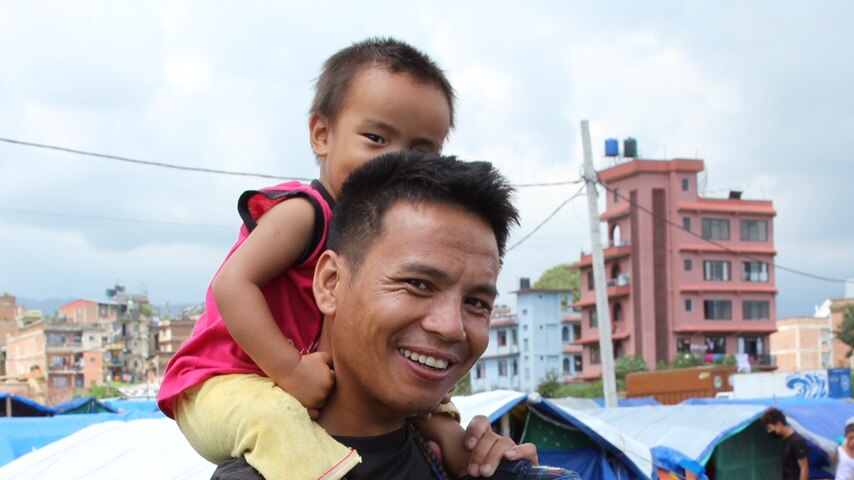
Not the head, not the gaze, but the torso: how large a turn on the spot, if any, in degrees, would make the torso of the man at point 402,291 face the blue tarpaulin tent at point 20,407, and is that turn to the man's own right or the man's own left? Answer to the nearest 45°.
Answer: approximately 135° to the man's own left

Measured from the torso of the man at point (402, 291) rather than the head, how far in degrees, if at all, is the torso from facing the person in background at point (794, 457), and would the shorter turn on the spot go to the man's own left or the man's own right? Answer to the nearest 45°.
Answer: approximately 90° to the man's own left

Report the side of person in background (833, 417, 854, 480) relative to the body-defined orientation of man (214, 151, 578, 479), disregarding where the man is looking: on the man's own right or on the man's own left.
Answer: on the man's own left

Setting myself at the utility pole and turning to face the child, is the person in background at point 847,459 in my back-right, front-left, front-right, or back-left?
front-left

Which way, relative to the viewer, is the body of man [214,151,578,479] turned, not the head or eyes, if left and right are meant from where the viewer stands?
facing the viewer and to the right of the viewer

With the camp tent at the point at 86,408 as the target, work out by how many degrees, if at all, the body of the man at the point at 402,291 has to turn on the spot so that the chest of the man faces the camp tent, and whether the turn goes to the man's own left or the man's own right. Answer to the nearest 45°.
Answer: approximately 135° to the man's own left
